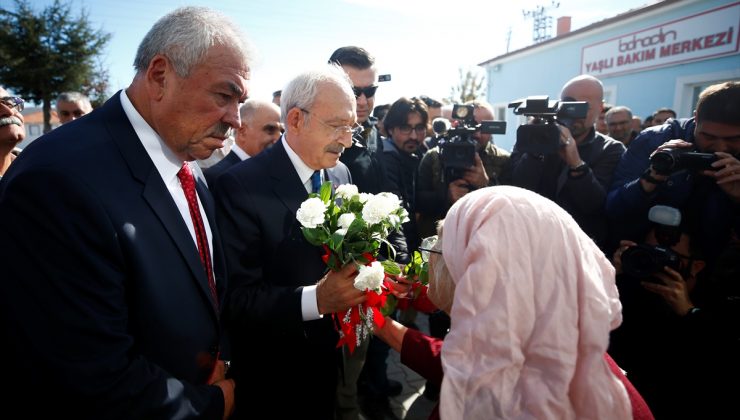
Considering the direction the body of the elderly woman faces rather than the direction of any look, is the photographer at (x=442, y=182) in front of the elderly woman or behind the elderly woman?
in front

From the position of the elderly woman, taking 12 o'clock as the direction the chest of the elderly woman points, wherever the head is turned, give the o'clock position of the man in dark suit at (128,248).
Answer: The man in dark suit is roughly at 10 o'clock from the elderly woman.

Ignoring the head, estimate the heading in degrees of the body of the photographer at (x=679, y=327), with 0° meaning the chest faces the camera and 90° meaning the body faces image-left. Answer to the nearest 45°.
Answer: approximately 45°

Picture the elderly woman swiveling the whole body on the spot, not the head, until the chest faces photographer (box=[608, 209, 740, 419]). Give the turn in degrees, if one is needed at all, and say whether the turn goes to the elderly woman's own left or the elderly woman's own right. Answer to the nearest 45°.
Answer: approximately 90° to the elderly woman's own right

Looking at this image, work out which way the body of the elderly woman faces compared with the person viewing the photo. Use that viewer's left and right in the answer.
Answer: facing away from the viewer and to the left of the viewer

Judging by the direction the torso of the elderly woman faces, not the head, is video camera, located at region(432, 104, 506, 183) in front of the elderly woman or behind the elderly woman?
in front

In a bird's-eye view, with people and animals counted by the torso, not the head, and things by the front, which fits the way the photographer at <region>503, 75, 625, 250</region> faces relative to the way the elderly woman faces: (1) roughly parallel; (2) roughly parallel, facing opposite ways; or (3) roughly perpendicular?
roughly perpendicular

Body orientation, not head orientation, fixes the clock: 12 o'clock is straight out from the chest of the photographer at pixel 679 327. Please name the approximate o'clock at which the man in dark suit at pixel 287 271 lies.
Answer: The man in dark suit is roughly at 12 o'clock from the photographer.

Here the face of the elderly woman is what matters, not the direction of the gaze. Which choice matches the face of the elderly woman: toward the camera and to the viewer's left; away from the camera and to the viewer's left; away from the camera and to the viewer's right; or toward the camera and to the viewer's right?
away from the camera and to the viewer's left
